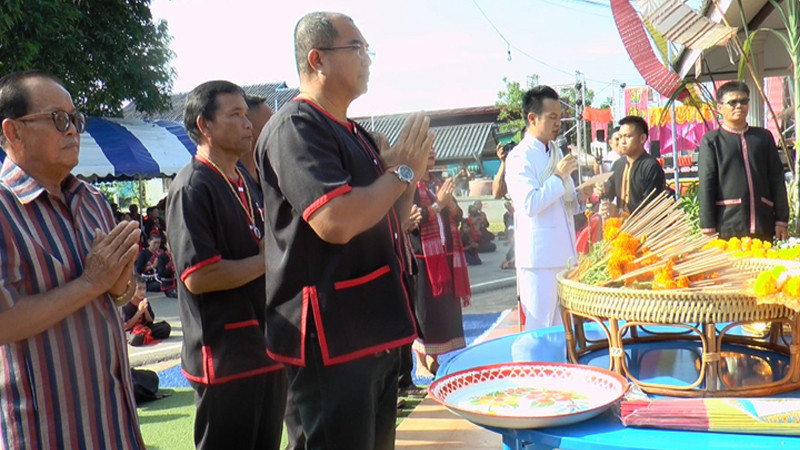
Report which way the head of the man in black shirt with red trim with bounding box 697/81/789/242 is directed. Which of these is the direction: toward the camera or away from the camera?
toward the camera

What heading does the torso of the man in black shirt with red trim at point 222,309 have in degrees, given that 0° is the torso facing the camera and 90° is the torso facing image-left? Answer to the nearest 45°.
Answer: approximately 315°

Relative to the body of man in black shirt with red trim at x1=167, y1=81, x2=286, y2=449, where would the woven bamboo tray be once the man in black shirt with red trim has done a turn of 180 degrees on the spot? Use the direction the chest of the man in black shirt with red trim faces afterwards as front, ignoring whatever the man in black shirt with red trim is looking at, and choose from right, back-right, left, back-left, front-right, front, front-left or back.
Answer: back

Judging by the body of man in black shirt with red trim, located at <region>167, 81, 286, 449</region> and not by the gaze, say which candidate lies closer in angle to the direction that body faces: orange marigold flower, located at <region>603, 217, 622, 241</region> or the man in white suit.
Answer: the orange marigold flower

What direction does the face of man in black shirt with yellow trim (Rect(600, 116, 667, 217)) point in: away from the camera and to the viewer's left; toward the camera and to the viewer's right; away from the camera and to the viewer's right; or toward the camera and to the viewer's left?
toward the camera and to the viewer's left

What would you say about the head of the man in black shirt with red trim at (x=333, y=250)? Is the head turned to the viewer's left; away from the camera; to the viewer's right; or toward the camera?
to the viewer's right

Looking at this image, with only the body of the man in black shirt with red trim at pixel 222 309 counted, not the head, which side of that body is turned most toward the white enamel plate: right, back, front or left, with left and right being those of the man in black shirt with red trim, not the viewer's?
front

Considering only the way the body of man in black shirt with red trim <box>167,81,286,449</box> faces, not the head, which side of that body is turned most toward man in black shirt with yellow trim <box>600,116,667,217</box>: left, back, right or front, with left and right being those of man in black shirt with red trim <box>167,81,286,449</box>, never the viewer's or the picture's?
left

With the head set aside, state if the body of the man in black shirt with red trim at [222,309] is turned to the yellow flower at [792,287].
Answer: yes

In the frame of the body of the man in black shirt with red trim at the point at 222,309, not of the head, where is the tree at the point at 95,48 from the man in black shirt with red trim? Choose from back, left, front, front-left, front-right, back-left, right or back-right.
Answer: back-left

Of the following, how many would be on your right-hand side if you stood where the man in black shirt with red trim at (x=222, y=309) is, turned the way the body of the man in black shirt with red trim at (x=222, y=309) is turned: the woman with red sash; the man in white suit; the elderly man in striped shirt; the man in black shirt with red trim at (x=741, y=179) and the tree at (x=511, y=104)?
1

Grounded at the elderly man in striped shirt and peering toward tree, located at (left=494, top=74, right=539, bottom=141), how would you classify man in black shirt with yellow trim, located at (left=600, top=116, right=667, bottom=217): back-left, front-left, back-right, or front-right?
front-right

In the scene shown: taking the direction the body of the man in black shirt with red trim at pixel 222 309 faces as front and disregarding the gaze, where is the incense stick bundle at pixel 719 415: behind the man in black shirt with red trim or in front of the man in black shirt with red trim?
in front

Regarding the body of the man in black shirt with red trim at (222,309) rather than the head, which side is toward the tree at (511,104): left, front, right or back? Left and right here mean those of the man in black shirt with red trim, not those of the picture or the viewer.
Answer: left
